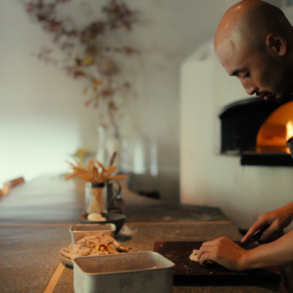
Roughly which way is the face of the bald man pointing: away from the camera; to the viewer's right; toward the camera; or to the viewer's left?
to the viewer's left

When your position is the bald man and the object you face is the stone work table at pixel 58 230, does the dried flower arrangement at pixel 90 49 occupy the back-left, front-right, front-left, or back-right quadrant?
front-right

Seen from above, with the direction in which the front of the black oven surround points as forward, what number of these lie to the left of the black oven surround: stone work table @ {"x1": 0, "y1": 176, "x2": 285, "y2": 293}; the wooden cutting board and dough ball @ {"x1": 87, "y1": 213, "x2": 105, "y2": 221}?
0

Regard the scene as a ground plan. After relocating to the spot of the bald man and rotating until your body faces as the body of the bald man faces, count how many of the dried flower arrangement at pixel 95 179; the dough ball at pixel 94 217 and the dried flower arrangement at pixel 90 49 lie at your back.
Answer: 0

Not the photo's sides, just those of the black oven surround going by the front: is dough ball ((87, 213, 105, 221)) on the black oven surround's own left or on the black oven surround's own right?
on the black oven surround's own right

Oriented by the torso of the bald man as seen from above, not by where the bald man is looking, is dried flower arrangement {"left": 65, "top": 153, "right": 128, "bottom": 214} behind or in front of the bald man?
in front

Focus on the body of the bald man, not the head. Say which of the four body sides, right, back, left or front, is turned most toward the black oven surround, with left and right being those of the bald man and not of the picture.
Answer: right

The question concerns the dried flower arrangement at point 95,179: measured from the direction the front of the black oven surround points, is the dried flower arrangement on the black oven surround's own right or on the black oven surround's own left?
on the black oven surround's own right

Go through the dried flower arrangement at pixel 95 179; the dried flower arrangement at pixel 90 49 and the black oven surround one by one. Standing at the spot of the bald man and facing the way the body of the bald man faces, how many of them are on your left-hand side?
0

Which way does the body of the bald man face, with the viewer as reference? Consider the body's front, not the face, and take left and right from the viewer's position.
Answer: facing to the left of the viewer

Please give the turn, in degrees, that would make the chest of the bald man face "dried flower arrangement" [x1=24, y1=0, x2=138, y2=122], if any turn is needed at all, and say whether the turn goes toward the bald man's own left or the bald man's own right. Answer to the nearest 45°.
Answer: approximately 45° to the bald man's own right

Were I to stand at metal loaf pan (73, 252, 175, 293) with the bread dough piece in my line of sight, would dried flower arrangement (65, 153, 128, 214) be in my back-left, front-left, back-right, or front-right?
front-left
